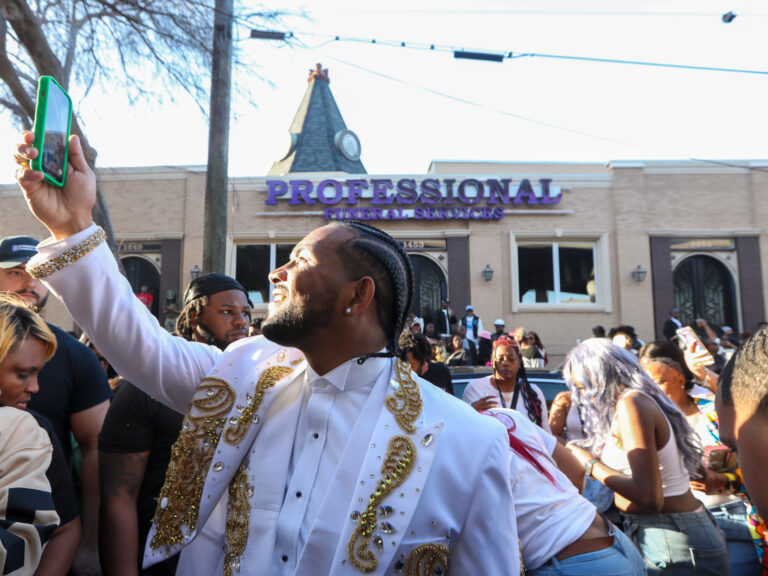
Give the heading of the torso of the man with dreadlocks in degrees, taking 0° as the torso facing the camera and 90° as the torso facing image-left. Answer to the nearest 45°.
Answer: approximately 315°

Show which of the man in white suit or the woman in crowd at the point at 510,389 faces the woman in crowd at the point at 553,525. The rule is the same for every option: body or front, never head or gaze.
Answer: the woman in crowd at the point at 510,389

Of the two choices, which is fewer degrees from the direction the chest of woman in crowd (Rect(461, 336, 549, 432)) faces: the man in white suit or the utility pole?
the man in white suit

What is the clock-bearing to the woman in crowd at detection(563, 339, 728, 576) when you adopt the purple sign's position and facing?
The woman in crowd is roughly at 12 o'clock from the purple sign.

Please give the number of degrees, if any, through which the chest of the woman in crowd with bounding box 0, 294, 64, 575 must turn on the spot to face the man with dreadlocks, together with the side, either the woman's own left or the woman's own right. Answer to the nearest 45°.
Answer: approximately 45° to the woman's own left

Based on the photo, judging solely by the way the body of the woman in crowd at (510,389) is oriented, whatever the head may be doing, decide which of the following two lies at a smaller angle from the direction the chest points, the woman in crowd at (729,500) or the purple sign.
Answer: the woman in crowd
